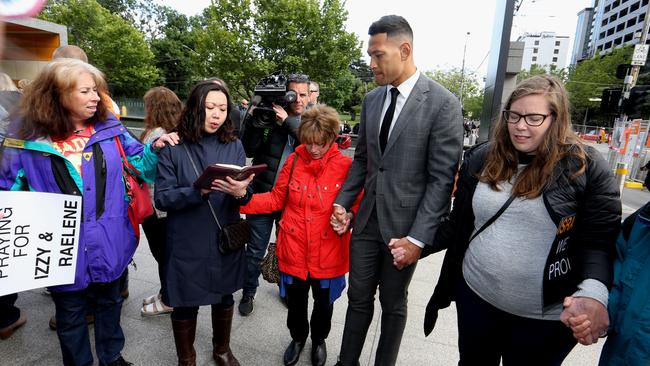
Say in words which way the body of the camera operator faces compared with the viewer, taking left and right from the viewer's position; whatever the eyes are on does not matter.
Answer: facing the viewer

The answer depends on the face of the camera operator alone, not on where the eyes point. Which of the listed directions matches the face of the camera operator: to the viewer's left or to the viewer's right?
to the viewer's left

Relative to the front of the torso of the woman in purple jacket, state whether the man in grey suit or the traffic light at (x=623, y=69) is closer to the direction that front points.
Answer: the man in grey suit

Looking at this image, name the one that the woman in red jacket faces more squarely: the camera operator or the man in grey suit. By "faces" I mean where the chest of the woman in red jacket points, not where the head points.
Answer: the man in grey suit

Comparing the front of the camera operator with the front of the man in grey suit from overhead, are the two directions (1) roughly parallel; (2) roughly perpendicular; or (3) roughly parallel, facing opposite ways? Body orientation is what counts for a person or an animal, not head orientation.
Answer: roughly parallel

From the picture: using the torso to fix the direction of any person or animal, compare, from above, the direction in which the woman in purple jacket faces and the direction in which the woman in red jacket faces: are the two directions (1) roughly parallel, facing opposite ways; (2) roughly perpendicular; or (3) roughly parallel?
roughly parallel

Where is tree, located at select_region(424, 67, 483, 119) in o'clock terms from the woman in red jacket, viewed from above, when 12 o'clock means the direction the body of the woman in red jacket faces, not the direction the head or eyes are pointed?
The tree is roughly at 7 o'clock from the woman in red jacket.

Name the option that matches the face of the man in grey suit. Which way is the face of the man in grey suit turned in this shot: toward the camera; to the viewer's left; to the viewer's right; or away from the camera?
to the viewer's left

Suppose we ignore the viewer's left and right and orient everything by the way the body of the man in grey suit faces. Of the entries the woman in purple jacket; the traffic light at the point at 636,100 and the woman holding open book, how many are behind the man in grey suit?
1

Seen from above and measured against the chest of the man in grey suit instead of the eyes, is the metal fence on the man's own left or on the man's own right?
on the man's own right

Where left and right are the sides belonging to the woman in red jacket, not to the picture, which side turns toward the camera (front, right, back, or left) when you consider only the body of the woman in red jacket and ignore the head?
front

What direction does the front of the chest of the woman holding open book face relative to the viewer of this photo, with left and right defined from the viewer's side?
facing the viewer and to the right of the viewer
